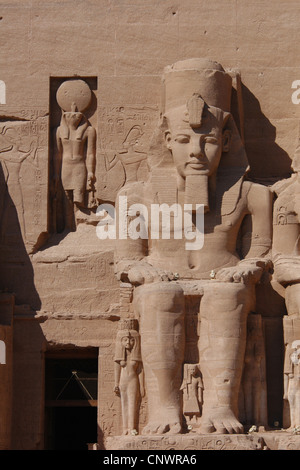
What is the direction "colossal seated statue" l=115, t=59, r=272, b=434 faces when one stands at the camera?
facing the viewer
